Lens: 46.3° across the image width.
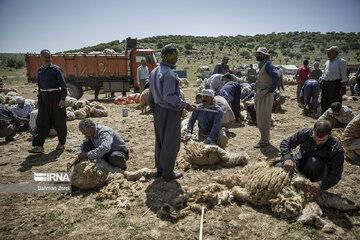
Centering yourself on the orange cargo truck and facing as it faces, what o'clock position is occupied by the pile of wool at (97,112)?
The pile of wool is roughly at 3 o'clock from the orange cargo truck.

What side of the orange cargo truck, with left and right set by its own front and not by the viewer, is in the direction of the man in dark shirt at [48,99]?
right

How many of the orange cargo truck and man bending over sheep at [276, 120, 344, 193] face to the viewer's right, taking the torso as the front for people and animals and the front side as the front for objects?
1

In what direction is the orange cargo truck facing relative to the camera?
to the viewer's right

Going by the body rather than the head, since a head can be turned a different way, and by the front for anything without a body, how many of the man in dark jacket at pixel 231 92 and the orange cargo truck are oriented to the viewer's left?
1

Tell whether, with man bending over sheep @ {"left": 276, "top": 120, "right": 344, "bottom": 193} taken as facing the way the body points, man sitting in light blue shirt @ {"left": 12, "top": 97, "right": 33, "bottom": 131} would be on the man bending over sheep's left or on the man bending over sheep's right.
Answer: on the man bending over sheep's right

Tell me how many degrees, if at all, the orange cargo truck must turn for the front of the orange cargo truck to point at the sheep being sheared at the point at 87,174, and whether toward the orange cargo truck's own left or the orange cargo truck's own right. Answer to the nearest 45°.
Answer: approximately 90° to the orange cargo truck's own right

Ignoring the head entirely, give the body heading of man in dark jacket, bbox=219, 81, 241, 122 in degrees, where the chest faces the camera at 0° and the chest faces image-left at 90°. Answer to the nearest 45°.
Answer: approximately 90°

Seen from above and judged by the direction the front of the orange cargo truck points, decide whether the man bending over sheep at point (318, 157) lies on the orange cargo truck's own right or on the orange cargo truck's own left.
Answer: on the orange cargo truck's own right

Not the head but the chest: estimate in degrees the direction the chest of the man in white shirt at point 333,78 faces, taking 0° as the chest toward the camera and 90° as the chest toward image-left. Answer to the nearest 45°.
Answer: approximately 45°
